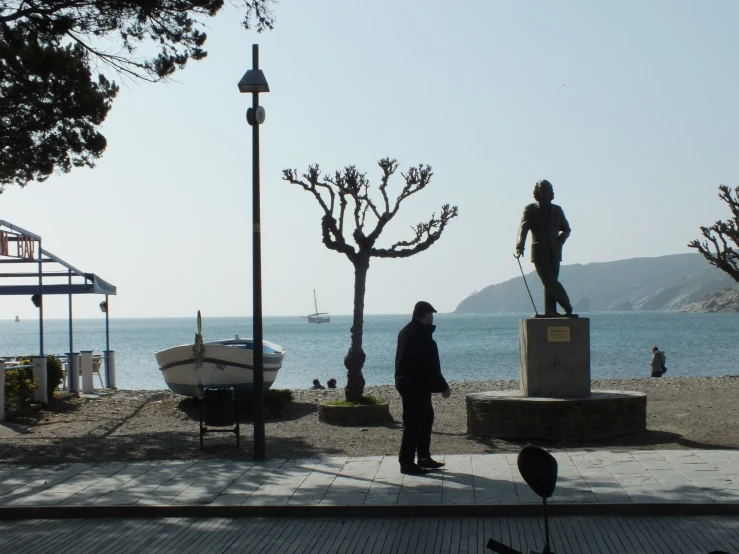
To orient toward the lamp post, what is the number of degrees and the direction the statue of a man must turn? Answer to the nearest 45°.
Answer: approximately 45° to its right

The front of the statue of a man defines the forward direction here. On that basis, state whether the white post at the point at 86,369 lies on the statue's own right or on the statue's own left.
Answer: on the statue's own right

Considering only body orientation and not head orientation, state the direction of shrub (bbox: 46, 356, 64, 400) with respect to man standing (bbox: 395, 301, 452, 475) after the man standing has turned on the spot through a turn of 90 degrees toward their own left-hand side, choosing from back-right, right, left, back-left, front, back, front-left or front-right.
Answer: front-left

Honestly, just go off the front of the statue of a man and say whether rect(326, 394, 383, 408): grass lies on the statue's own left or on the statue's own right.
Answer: on the statue's own right

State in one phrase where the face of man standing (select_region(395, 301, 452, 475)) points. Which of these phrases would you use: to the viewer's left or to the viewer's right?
to the viewer's right

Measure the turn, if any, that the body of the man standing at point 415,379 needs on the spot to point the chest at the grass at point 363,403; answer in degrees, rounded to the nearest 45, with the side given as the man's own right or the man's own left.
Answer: approximately 90° to the man's own left

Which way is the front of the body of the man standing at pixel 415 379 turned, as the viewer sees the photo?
to the viewer's right

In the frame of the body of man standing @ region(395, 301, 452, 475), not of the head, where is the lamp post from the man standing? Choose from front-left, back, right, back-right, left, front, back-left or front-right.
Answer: back-left

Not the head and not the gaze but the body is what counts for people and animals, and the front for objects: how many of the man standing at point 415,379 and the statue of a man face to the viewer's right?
1

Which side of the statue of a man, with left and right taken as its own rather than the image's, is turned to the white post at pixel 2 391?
right

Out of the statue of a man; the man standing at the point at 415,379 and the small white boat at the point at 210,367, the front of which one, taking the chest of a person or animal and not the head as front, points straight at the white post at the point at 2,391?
the small white boat

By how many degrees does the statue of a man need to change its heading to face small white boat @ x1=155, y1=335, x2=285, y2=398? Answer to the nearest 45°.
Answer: approximately 135° to its right

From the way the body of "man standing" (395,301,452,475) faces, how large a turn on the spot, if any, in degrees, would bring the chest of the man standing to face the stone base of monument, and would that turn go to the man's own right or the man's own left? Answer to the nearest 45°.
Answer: approximately 45° to the man's own left

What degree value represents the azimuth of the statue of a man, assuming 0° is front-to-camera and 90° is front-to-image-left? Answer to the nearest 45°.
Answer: approximately 0°
